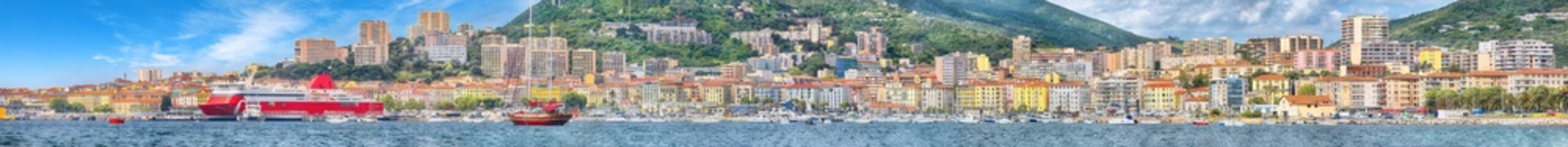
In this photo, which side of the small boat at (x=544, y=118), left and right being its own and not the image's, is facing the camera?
left
